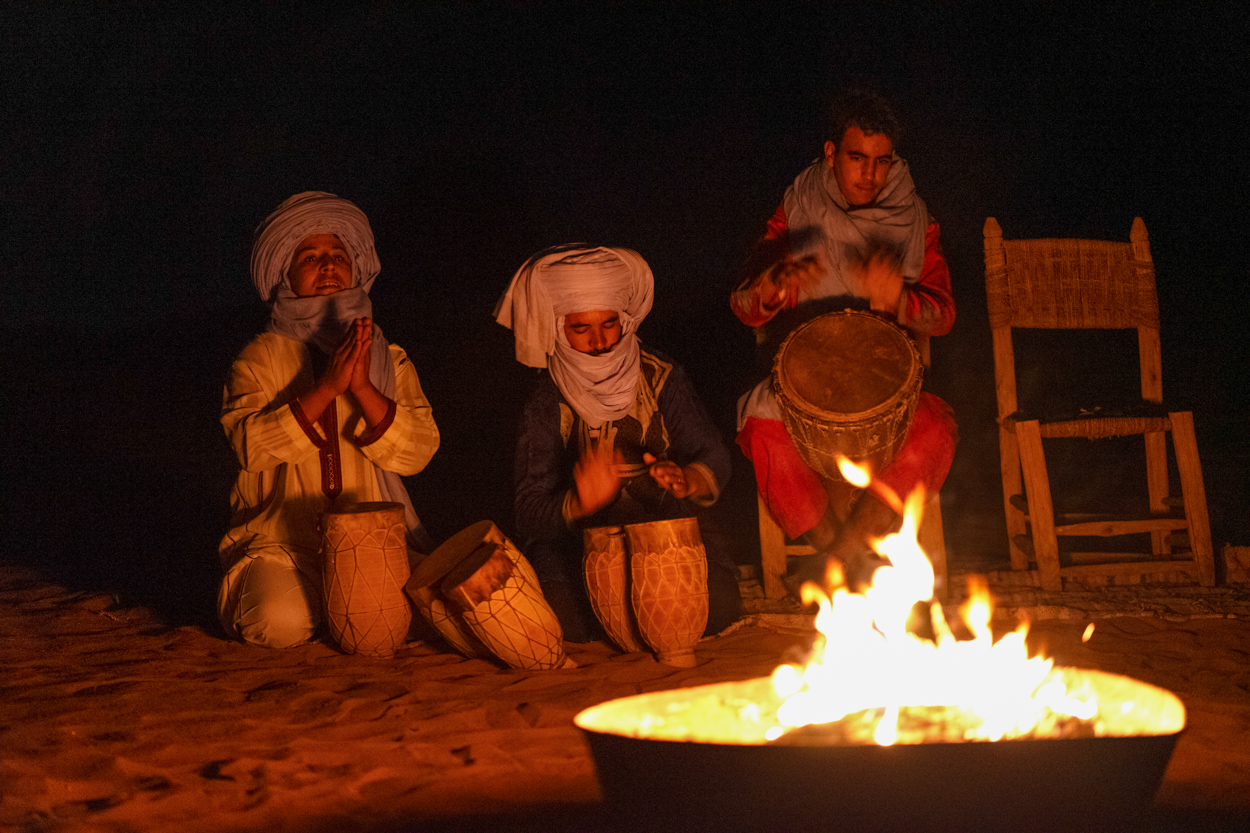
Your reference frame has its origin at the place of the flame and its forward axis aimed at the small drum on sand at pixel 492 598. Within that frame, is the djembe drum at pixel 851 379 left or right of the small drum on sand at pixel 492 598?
right

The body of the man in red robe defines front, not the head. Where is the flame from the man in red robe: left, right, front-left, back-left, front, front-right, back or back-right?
front

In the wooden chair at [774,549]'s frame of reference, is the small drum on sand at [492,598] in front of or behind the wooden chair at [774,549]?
in front

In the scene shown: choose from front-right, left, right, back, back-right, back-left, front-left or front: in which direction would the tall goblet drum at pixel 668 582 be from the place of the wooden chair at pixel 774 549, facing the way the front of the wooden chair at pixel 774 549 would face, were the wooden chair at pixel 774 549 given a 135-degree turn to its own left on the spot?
back-right

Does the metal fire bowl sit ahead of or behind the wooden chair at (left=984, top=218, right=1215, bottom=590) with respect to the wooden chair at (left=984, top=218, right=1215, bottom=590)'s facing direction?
ahead

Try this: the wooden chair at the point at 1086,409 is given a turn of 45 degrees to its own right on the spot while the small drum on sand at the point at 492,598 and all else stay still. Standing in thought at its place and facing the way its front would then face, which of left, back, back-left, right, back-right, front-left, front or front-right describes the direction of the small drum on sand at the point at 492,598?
front

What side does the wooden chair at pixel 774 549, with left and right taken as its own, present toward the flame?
front

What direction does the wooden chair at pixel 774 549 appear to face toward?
toward the camera

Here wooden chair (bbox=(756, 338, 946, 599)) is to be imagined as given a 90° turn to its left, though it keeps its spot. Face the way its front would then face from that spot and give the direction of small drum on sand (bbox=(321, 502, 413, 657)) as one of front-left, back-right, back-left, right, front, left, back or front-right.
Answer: back-right

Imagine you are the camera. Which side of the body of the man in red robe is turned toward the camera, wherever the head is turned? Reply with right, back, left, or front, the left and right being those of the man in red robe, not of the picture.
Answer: front

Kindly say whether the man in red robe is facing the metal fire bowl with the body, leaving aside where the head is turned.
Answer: yes

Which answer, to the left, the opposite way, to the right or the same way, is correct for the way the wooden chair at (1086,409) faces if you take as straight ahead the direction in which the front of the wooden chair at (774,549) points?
the same way

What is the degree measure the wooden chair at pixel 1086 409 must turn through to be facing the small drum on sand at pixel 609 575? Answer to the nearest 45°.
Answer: approximately 45° to its right

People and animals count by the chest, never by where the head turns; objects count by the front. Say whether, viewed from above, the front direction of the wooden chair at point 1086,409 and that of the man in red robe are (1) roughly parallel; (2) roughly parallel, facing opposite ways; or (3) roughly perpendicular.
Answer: roughly parallel

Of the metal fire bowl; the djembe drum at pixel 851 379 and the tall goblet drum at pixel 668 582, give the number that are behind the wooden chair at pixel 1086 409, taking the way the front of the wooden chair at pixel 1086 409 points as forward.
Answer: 0

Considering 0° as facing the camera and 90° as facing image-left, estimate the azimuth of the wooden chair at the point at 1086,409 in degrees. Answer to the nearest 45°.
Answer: approximately 0°
